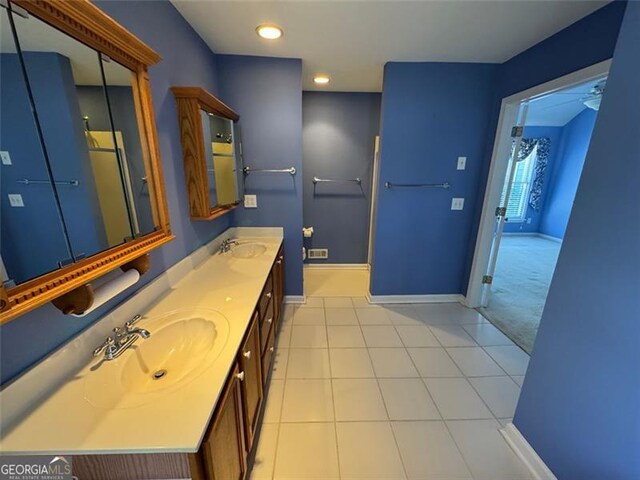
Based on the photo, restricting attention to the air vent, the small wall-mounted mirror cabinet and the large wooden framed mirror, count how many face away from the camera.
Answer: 0

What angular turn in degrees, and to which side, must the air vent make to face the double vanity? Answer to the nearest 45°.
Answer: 0° — it already faces it

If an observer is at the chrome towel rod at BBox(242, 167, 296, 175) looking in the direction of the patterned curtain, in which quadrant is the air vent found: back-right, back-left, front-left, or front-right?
front-left

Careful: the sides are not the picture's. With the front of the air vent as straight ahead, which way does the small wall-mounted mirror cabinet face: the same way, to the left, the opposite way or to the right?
to the left

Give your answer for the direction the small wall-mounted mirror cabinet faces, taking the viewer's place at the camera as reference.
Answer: facing the viewer and to the right of the viewer

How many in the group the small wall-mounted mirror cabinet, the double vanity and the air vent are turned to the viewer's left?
0

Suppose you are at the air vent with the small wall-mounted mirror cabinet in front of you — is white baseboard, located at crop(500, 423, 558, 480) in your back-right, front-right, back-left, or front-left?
front-left

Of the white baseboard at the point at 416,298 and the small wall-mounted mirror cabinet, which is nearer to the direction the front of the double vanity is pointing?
the white baseboard

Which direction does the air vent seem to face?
toward the camera

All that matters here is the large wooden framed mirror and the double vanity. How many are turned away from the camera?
0

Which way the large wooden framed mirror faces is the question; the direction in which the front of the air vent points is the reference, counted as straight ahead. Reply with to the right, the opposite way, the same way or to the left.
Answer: to the left

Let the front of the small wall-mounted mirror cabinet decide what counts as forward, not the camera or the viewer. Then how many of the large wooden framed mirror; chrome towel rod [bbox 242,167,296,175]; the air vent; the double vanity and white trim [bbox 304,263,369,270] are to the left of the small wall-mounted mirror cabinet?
3

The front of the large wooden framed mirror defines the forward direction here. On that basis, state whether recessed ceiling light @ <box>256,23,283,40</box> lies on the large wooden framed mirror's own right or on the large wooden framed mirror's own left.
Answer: on the large wooden framed mirror's own left

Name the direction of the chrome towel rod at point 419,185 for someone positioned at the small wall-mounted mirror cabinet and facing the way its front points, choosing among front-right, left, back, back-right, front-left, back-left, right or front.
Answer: front-left

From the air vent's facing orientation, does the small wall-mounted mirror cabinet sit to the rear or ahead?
ahead
